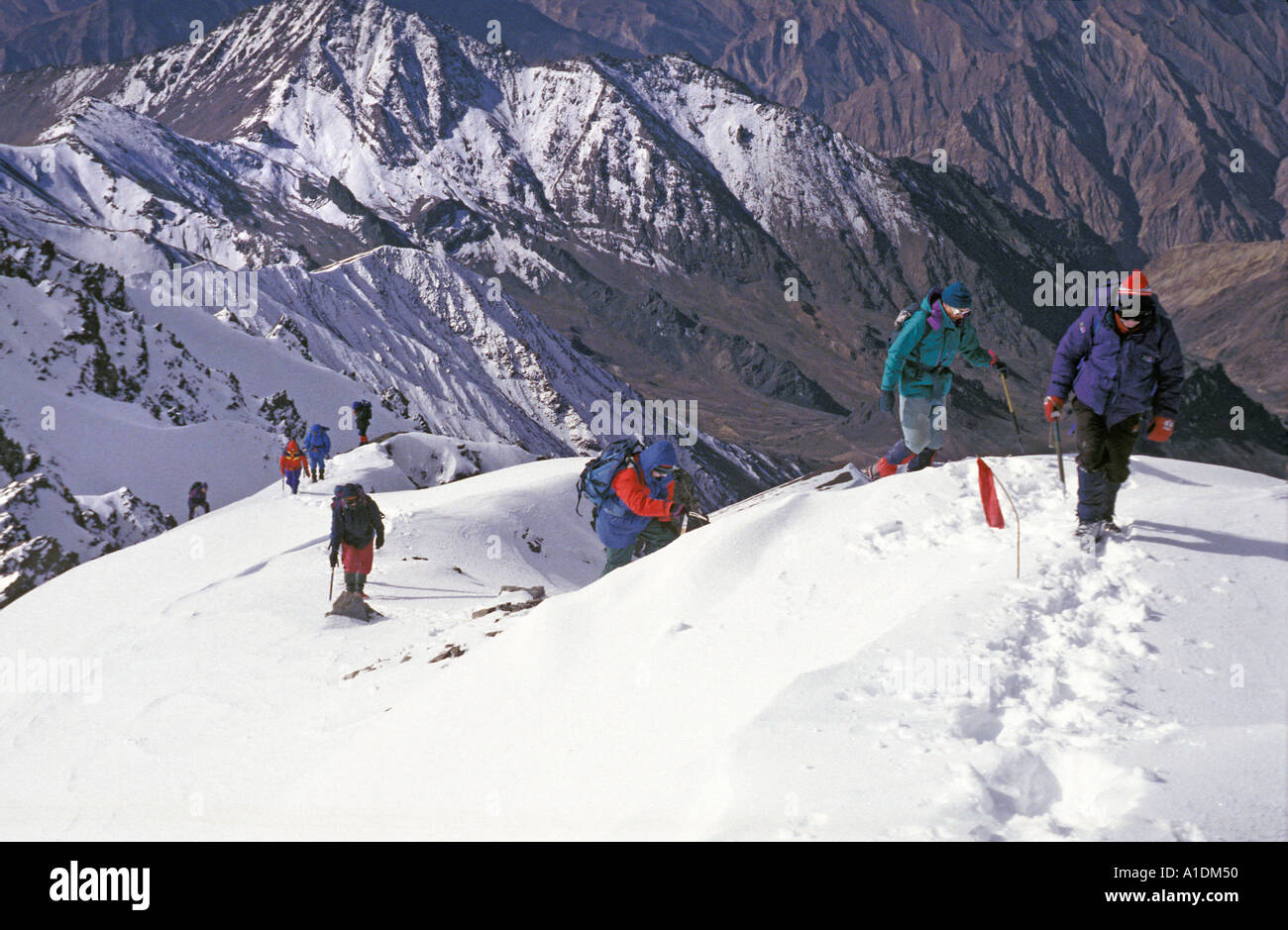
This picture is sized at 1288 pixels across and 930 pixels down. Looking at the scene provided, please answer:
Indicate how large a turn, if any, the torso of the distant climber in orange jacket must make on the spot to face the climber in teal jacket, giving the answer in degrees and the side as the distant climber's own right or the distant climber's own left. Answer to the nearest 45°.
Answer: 0° — they already face them

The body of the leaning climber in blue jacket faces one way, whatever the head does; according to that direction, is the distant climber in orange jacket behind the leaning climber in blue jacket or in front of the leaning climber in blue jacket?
behind

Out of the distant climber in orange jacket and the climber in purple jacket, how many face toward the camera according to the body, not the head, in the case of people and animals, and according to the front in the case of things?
2

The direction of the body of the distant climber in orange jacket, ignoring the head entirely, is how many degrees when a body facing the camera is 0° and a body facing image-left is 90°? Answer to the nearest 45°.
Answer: approximately 0°

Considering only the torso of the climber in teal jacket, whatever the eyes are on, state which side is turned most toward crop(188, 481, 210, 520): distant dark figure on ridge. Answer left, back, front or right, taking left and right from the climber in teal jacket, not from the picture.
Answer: back

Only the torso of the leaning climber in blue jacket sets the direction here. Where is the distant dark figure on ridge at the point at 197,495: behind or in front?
behind

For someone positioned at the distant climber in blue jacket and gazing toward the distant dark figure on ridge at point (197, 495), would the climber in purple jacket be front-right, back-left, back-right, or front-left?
back-left

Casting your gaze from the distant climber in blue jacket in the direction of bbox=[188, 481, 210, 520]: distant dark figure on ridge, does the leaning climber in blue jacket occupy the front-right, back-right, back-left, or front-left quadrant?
back-left

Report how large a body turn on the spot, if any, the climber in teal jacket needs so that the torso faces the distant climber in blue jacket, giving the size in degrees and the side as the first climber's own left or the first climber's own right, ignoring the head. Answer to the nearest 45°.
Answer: approximately 180°

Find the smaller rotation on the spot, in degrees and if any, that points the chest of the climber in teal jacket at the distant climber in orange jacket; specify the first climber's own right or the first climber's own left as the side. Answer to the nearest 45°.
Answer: approximately 180°
